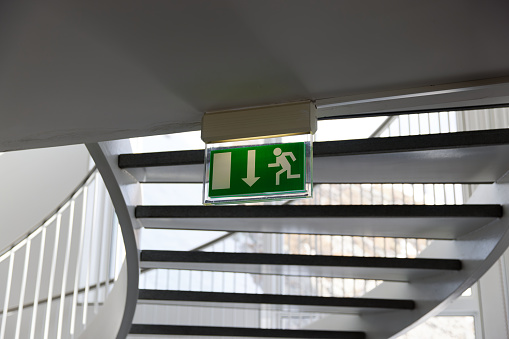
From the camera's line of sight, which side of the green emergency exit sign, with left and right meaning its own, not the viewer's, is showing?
front
